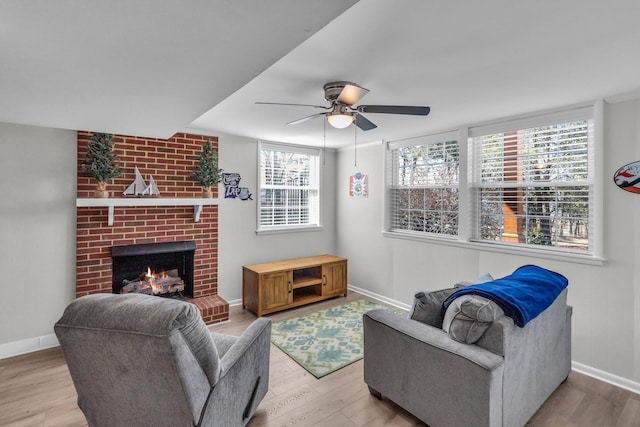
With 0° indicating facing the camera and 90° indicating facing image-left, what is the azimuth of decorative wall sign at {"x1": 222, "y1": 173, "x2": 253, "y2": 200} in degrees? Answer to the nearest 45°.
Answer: approximately 0°

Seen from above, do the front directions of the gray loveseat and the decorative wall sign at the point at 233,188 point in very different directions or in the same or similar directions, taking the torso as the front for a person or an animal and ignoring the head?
very different directions

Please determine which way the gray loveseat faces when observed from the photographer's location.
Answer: facing away from the viewer and to the left of the viewer

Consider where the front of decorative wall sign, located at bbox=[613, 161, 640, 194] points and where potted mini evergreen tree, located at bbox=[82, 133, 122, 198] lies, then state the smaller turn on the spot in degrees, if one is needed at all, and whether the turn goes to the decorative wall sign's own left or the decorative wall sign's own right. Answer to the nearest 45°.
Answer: approximately 45° to the decorative wall sign's own right
